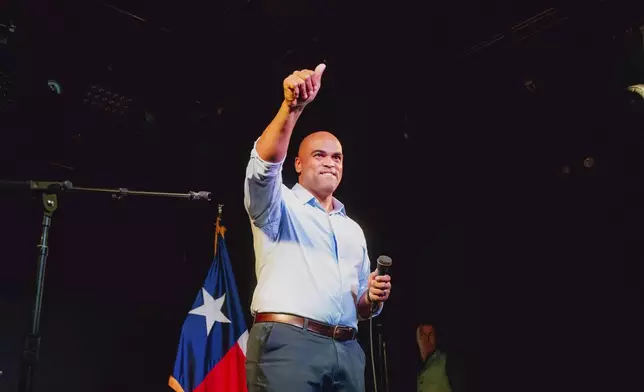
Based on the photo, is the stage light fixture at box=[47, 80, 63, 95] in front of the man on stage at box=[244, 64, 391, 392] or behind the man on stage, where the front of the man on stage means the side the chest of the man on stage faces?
behind

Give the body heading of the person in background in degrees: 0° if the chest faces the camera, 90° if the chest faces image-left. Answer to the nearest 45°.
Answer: approximately 45°

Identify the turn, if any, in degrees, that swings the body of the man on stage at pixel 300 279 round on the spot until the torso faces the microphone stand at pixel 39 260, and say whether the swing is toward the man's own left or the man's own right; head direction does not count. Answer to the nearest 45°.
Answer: approximately 135° to the man's own right
